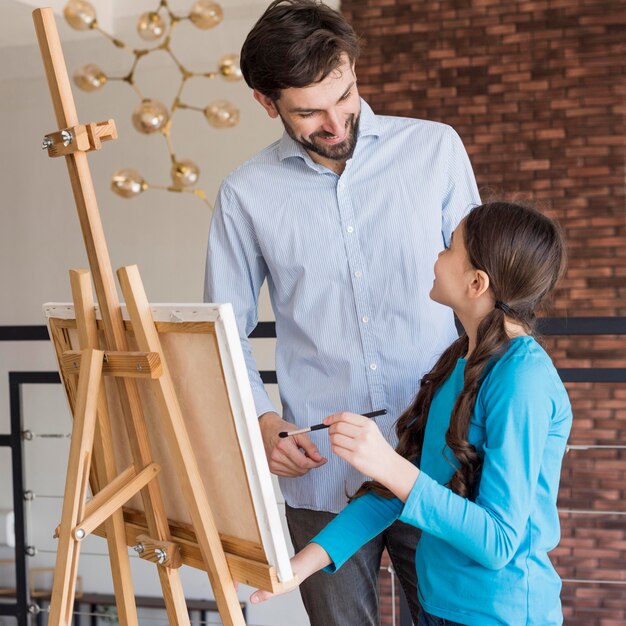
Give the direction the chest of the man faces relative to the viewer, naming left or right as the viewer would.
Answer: facing the viewer

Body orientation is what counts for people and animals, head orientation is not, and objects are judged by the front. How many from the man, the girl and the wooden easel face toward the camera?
1

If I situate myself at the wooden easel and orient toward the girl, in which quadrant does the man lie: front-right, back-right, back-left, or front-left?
front-left

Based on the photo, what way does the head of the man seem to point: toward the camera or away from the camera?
toward the camera

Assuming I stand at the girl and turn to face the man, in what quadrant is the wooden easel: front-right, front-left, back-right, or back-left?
front-left

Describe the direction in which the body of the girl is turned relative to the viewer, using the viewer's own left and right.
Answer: facing to the left of the viewer

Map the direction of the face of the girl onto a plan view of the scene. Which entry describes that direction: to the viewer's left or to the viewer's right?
to the viewer's left

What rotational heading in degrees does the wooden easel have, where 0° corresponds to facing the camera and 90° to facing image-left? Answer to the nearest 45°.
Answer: approximately 225°

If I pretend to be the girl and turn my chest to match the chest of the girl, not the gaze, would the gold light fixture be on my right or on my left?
on my right

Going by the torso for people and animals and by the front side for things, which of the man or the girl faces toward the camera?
the man

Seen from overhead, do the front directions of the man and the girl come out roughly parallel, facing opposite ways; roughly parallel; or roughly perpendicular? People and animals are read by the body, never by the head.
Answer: roughly perpendicular

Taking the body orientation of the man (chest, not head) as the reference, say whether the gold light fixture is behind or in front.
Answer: behind

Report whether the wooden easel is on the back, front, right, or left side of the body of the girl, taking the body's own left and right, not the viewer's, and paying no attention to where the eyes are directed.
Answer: front

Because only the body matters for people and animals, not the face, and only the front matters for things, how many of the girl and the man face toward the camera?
1
